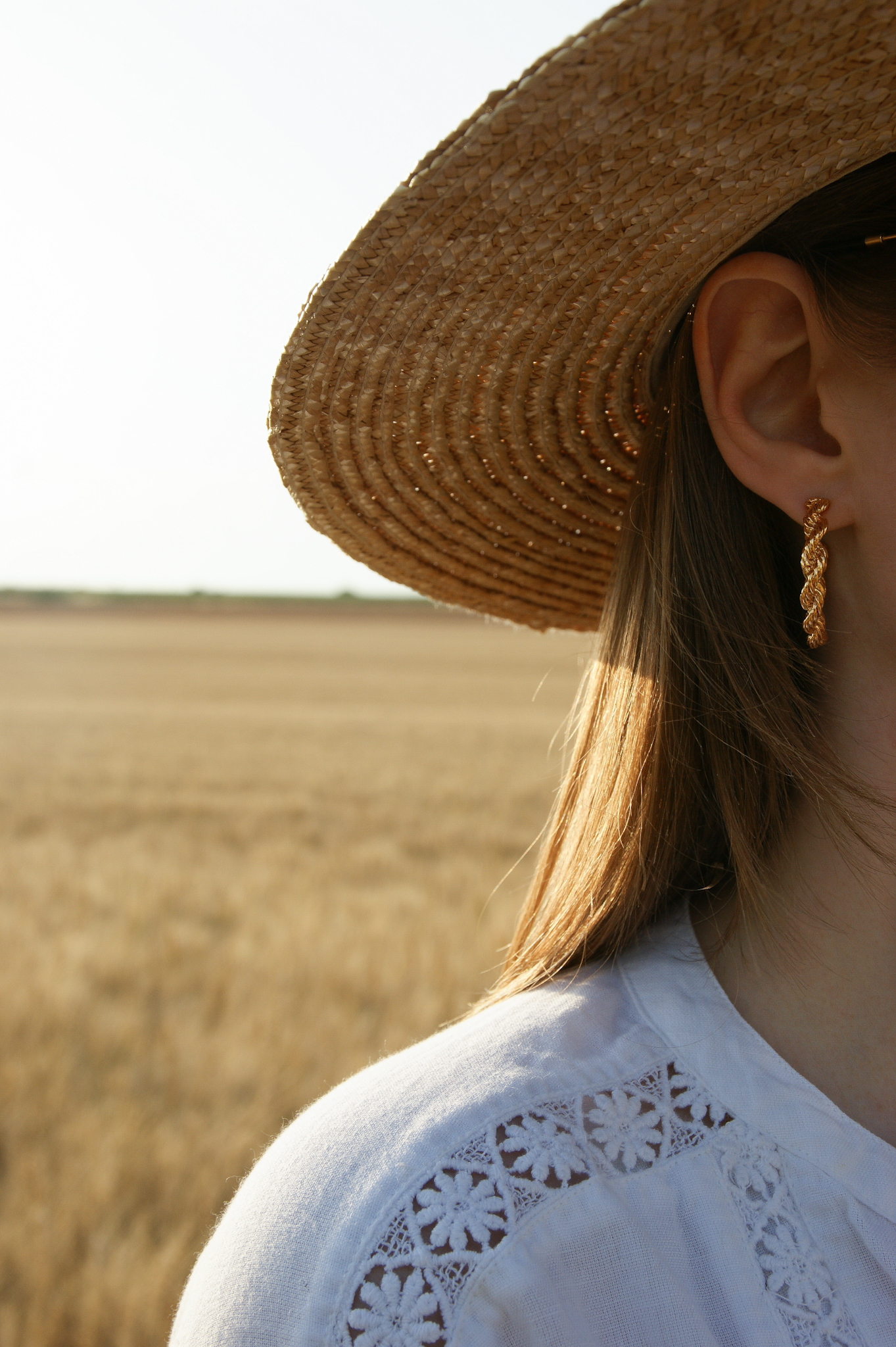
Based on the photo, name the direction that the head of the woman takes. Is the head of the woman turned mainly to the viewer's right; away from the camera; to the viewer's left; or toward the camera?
to the viewer's right

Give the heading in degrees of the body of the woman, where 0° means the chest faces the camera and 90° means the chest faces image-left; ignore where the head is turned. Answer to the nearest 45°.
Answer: approximately 315°
